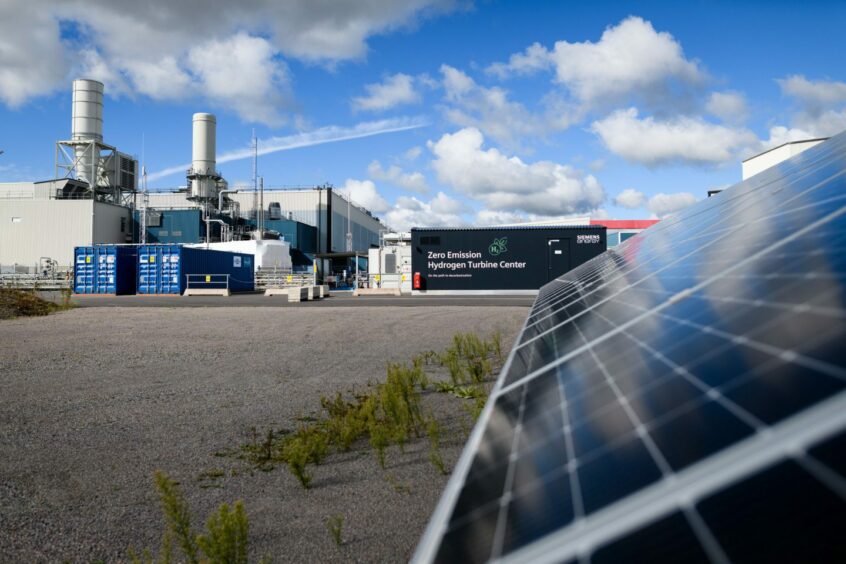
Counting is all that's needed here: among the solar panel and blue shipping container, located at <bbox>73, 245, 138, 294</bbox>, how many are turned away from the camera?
0

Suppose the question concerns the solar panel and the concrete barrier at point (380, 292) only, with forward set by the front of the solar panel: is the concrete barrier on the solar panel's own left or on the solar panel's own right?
on the solar panel's own right

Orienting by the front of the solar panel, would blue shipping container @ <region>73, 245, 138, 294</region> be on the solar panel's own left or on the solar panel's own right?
on the solar panel's own right

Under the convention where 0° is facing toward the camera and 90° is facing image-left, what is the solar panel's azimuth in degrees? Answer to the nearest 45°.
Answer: approximately 45°

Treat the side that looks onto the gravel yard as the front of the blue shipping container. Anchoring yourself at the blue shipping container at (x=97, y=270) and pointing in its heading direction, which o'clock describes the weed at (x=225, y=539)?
The weed is roughly at 12 o'clock from the blue shipping container.

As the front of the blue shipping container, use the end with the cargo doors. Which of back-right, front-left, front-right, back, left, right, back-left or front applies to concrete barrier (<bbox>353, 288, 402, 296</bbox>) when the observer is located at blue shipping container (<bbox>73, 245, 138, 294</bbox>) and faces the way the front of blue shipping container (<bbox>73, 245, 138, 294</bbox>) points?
front-left

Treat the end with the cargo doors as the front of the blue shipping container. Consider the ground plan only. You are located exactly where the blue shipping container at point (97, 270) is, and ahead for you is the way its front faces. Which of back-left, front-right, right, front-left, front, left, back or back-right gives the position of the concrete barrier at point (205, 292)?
front-left

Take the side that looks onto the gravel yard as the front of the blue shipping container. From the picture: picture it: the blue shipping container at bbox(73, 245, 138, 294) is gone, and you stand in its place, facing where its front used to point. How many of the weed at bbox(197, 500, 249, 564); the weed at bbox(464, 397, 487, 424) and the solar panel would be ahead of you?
3

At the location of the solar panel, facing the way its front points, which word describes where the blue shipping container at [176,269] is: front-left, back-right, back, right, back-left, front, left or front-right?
right

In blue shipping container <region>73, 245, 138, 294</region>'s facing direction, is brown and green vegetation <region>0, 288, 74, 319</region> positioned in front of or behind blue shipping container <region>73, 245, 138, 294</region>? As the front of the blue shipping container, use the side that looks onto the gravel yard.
in front

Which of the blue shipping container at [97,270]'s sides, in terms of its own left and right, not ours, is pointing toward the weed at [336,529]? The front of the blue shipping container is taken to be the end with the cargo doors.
front

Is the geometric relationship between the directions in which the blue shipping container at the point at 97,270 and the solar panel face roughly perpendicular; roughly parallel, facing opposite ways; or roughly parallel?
roughly perpendicular

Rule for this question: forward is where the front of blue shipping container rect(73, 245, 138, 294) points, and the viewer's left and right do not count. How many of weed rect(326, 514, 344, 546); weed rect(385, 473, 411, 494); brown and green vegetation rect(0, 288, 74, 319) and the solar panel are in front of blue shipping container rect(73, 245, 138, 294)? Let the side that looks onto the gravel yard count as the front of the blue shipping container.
4
